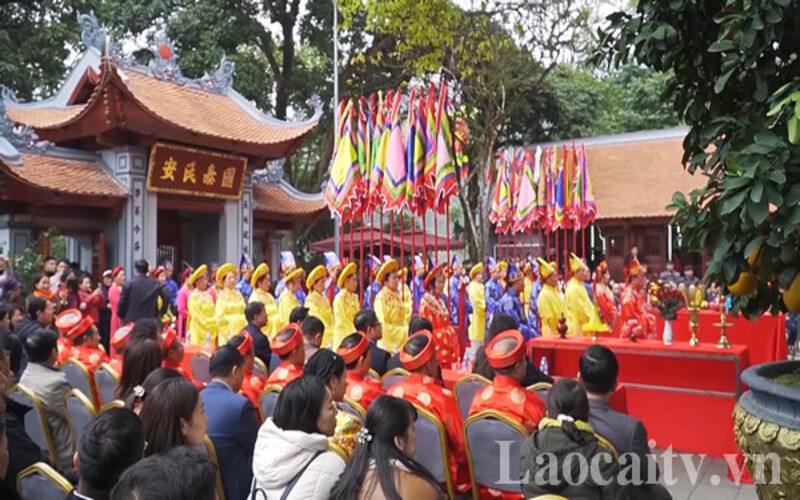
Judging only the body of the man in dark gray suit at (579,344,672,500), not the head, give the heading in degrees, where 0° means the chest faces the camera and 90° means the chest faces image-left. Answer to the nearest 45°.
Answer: approximately 180°

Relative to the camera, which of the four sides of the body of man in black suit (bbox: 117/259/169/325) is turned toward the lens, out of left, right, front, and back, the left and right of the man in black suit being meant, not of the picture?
back

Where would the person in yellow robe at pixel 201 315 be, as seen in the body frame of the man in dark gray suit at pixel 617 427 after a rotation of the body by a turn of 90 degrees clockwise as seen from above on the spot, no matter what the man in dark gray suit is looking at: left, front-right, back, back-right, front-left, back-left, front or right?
back-left

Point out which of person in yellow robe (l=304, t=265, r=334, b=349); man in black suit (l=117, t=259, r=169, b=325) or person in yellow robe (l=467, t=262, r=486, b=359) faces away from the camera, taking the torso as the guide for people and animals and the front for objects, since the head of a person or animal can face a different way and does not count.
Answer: the man in black suit

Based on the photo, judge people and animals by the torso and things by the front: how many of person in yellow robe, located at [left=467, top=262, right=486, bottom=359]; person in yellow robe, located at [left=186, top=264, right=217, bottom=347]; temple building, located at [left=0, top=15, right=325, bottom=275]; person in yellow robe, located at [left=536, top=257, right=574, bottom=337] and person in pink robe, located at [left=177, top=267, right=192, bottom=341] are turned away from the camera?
0

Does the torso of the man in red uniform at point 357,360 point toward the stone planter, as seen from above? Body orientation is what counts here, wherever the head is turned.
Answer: no

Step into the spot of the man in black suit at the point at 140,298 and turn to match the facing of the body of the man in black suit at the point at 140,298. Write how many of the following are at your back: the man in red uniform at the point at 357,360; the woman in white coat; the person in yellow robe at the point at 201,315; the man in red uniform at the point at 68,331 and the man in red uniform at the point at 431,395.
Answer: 4

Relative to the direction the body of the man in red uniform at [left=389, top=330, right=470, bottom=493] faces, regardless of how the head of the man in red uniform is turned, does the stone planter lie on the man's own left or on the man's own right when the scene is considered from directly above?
on the man's own right

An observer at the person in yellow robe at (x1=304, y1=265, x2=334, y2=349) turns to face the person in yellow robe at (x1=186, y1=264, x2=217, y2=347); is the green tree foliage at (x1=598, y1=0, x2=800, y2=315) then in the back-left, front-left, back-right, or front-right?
back-left

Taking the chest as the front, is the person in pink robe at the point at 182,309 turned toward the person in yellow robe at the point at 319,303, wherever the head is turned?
no

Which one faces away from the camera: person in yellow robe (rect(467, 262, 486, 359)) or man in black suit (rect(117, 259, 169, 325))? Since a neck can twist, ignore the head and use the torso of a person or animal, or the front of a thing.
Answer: the man in black suit

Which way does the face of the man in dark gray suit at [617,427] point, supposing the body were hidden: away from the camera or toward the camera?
away from the camera
